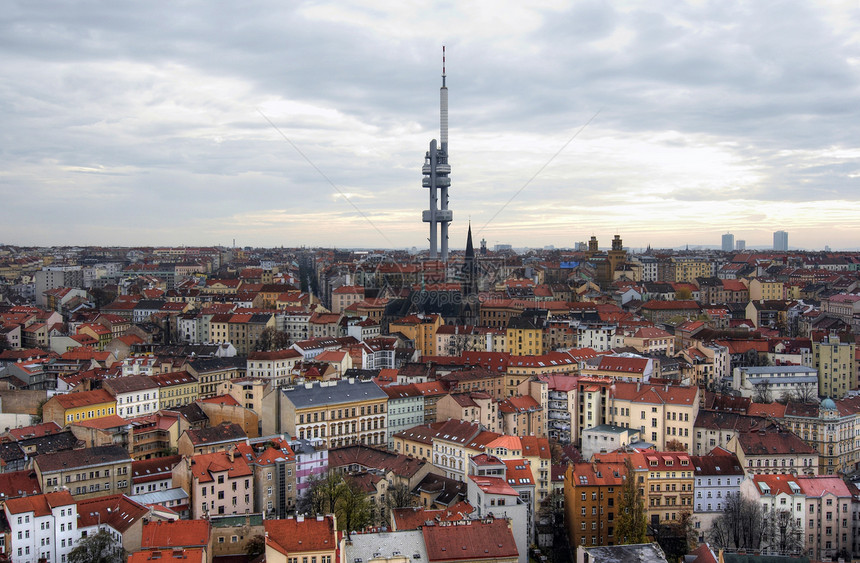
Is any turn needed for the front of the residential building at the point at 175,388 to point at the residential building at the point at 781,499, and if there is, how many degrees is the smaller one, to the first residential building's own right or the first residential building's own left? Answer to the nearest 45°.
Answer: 0° — it already faces it

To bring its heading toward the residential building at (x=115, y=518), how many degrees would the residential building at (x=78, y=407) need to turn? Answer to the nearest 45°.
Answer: approximately 45° to its right

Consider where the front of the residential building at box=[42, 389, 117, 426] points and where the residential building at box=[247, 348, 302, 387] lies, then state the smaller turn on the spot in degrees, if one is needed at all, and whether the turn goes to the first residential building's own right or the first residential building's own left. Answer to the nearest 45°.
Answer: approximately 90° to the first residential building's own left

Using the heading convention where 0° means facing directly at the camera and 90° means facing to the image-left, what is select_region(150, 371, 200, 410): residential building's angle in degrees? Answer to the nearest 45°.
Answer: approximately 315°

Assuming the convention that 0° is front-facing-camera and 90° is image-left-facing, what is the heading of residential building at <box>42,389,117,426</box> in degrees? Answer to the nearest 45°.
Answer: approximately 315°
